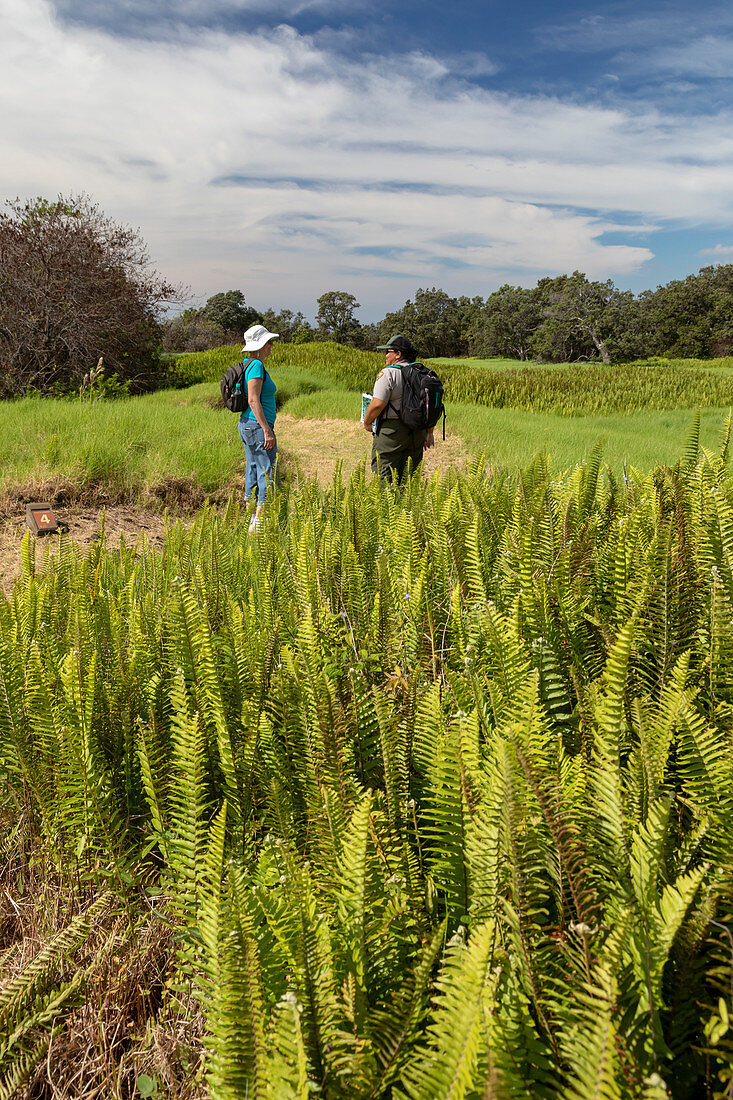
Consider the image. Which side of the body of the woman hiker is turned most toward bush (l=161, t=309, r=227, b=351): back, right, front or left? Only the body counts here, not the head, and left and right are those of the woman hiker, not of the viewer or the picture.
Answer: left

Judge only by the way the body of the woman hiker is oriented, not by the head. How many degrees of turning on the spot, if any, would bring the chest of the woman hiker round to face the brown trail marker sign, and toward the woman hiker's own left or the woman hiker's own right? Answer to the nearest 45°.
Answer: approximately 135° to the woman hiker's own right

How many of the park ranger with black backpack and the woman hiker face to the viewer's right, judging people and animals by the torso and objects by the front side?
1

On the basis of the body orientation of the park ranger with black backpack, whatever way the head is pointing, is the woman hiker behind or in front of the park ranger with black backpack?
in front

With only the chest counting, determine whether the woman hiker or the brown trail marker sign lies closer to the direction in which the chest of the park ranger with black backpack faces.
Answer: the woman hiker

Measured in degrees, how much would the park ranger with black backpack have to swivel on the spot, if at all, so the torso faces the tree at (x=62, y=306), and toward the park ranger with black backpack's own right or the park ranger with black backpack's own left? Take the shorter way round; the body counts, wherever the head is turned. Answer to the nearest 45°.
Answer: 0° — they already face it

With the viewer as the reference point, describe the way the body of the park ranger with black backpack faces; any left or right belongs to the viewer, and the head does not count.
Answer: facing away from the viewer and to the left of the viewer

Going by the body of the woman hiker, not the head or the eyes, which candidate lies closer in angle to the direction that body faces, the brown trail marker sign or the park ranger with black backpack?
the park ranger with black backpack

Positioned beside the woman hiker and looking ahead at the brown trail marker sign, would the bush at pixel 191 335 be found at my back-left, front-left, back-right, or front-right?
back-right

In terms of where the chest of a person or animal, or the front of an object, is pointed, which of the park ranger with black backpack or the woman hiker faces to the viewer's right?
the woman hiker

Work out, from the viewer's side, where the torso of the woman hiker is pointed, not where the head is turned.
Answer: to the viewer's right

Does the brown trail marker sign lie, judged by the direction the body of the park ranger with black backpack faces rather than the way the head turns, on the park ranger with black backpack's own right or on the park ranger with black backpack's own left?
on the park ranger with black backpack's own left
